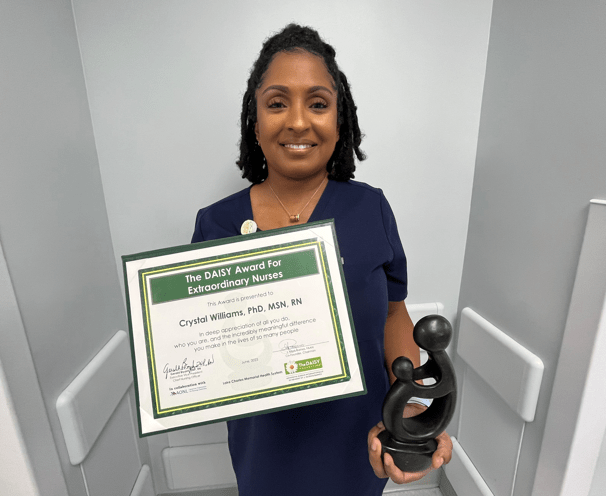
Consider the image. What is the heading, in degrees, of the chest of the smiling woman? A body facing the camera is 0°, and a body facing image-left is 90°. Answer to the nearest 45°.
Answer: approximately 0°
